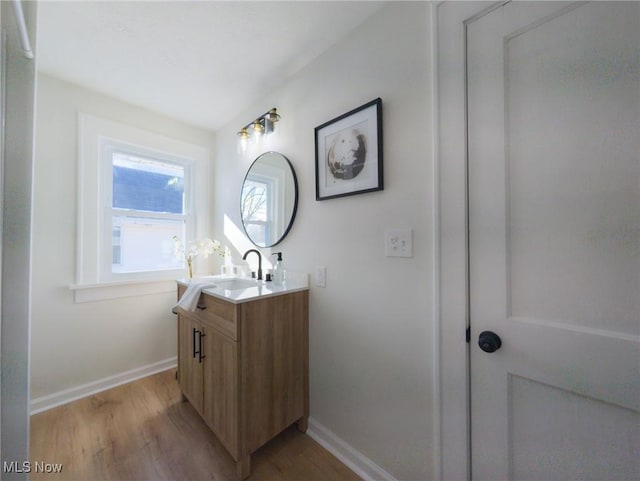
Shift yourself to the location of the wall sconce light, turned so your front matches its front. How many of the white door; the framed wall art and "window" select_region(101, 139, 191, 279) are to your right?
1

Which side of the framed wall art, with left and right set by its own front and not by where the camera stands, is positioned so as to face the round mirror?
right

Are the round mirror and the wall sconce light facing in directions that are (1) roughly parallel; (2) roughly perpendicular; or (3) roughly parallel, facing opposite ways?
roughly parallel

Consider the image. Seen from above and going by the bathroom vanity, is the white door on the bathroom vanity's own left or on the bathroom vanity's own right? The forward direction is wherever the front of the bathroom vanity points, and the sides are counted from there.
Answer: on the bathroom vanity's own left

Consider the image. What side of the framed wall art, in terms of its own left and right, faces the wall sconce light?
right

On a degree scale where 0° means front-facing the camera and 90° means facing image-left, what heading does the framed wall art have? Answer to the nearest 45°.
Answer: approximately 45°

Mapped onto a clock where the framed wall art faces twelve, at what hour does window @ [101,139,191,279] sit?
The window is roughly at 2 o'clock from the framed wall art.

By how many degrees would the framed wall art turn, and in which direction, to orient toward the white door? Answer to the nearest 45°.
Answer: approximately 90° to its left

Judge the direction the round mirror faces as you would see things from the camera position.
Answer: facing the viewer and to the left of the viewer

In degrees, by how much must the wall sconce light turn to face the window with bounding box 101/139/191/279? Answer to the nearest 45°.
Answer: approximately 90° to its right

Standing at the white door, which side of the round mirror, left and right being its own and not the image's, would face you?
left

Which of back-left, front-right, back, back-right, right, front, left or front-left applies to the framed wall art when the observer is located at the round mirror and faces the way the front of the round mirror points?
left

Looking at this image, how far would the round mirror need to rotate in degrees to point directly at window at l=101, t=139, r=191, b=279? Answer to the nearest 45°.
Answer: approximately 90° to its right
